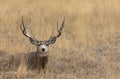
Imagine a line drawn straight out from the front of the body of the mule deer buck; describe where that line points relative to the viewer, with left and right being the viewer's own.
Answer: facing the viewer and to the right of the viewer
